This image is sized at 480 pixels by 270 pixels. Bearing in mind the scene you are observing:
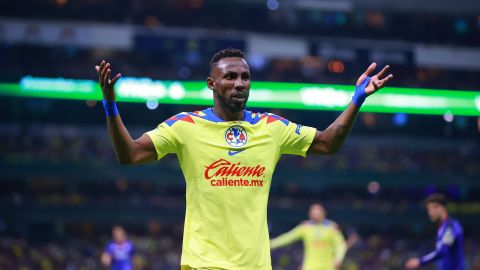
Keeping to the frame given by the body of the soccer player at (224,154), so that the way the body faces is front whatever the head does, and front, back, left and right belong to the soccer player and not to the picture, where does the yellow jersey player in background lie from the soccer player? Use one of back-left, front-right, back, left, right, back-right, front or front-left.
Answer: back

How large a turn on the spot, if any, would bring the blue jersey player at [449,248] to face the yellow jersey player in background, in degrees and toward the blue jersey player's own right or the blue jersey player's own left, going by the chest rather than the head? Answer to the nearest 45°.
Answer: approximately 45° to the blue jersey player's own right

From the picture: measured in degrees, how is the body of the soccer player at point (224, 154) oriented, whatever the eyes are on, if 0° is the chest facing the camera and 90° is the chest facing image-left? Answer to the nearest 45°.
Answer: approximately 0°

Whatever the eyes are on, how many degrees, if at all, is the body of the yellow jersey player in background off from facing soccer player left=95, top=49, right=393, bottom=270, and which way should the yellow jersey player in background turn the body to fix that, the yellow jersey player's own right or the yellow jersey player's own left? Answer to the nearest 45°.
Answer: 0° — they already face them

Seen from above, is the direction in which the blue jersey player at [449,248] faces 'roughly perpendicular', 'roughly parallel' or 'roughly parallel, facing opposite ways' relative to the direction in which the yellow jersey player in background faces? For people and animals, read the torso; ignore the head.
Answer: roughly perpendicular

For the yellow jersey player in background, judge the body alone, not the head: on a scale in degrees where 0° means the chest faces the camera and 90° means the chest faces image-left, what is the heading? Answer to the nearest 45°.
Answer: approximately 0°

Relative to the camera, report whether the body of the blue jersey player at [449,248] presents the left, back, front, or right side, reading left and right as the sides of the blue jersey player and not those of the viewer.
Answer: left
